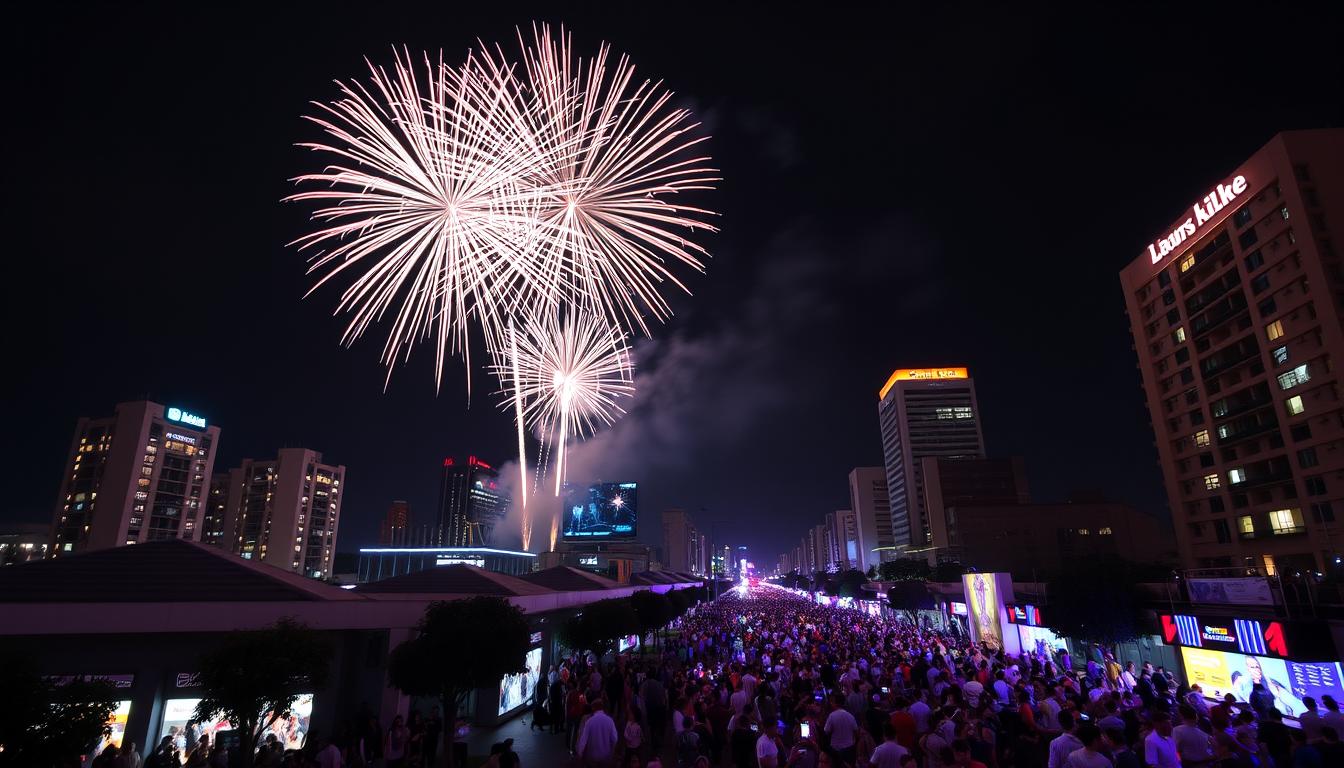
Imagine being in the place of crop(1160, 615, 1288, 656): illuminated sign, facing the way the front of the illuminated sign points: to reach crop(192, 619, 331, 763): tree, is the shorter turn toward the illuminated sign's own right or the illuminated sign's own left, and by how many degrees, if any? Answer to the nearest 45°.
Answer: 0° — it already faces it

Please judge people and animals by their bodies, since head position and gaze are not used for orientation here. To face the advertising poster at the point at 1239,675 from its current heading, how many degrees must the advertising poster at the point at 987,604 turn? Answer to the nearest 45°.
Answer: approximately 45° to its left

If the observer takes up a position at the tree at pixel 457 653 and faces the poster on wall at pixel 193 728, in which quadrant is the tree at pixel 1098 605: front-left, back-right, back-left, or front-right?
back-right

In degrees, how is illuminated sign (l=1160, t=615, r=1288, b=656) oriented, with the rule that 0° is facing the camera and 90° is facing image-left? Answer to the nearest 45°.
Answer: approximately 45°

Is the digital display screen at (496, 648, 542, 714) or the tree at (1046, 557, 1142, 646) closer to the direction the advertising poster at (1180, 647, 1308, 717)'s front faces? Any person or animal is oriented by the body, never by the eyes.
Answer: the digital display screen

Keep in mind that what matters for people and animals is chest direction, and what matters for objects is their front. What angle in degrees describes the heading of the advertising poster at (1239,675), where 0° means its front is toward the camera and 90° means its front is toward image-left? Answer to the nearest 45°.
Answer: approximately 45°

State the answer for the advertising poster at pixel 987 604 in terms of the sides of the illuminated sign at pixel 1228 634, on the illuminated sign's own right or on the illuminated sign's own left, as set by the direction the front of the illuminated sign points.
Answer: on the illuminated sign's own right

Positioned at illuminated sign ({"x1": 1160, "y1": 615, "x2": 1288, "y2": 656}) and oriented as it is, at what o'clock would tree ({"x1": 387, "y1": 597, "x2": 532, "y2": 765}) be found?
The tree is roughly at 12 o'clock from the illuminated sign.

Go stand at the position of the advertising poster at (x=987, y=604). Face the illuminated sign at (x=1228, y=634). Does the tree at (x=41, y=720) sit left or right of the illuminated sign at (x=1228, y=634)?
right

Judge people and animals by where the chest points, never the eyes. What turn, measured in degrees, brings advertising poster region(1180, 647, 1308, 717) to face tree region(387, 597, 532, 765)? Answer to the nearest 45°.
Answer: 0° — it already faces it

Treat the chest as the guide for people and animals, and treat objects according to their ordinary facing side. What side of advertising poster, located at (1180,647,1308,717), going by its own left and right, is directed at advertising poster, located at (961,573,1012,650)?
right
